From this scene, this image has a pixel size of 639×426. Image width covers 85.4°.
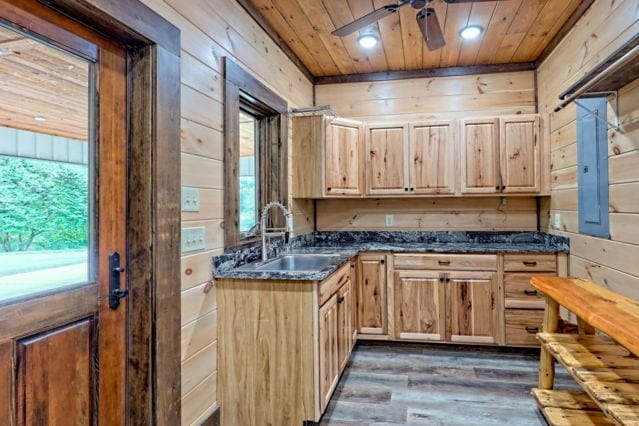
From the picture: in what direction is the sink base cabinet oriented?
to the viewer's right

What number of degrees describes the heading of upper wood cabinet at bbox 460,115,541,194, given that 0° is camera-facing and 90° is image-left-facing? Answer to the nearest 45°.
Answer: approximately 0°

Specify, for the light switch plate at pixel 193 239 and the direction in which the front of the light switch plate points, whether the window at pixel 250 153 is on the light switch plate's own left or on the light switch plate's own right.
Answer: on the light switch plate's own left

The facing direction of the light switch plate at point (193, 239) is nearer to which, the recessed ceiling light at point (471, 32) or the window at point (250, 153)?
the recessed ceiling light

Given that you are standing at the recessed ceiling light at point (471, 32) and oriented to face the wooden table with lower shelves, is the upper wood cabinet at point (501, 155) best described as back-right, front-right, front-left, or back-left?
back-left

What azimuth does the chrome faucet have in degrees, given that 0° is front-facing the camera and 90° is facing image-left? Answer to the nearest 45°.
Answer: approximately 270°

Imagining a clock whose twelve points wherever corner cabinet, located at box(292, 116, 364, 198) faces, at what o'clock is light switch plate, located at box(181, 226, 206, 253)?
The light switch plate is roughly at 2 o'clock from the corner cabinet.
